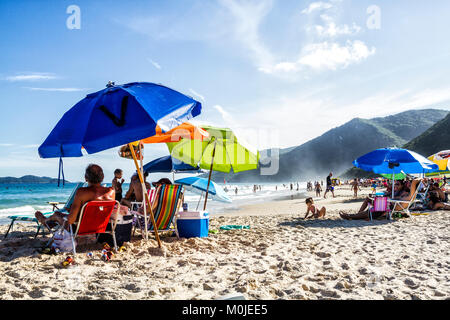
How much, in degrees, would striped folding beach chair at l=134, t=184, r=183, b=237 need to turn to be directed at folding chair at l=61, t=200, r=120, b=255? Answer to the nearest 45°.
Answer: approximately 90° to its left

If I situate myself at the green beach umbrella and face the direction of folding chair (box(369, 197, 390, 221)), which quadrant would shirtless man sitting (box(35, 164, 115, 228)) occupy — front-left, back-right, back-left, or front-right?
back-right

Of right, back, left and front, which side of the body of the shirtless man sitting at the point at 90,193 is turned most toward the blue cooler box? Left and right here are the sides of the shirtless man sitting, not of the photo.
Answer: right

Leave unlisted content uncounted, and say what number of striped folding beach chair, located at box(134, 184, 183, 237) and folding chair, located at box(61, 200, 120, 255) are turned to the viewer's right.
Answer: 0

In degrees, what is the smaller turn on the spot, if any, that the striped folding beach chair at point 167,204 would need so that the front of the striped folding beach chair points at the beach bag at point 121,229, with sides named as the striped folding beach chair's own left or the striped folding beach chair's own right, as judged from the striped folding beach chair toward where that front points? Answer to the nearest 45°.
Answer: approximately 90° to the striped folding beach chair's own left

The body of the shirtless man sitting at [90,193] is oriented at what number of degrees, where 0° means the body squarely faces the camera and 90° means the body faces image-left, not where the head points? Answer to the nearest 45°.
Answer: approximately 135°

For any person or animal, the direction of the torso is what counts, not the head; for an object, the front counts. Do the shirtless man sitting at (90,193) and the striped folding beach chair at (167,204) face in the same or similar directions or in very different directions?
same or similar directions

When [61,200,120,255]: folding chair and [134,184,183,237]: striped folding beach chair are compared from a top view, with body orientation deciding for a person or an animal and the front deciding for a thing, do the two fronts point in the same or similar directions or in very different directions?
same or similar directions

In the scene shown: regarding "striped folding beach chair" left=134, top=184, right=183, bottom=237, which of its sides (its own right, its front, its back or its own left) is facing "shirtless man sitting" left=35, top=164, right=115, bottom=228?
left

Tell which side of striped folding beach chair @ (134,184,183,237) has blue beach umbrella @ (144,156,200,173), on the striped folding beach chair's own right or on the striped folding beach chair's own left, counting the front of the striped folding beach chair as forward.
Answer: on the striped folding beach chair's own right
